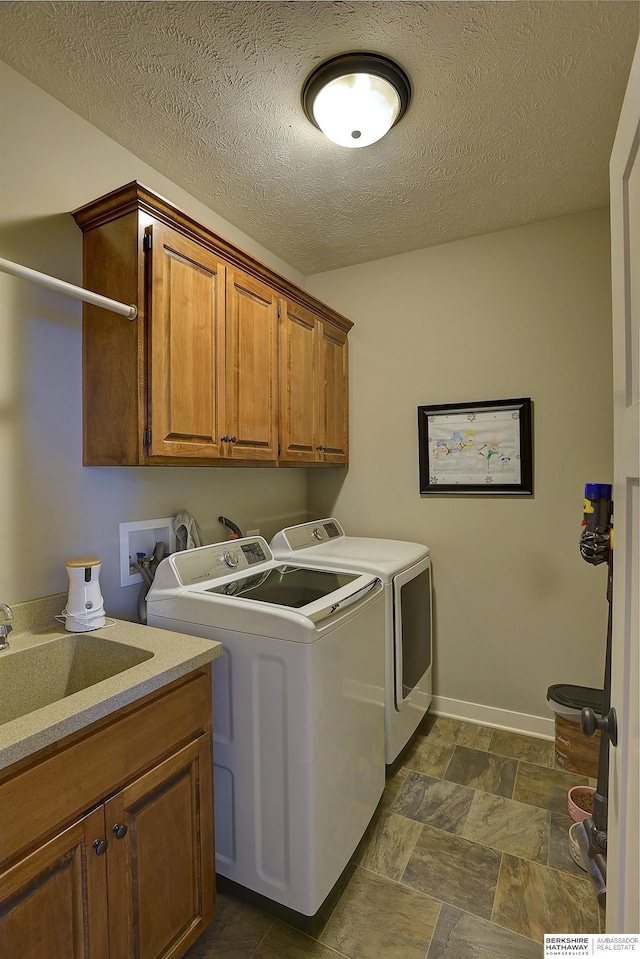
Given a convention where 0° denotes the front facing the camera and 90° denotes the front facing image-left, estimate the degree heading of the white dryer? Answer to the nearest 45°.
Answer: approximately 315°

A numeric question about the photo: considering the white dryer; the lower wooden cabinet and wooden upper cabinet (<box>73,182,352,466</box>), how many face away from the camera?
0

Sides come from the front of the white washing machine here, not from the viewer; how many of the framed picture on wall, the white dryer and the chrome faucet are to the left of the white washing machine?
2

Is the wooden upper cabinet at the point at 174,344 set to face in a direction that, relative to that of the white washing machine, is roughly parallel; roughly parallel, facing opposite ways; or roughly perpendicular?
roughly parallel

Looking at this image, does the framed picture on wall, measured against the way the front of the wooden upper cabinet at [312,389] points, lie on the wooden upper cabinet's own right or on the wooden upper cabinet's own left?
on the wooden upper cabinet's own left

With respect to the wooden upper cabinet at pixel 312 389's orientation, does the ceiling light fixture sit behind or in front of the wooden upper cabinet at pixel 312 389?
in front

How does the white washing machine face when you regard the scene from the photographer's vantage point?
facing the viewer and to the right of the viewer

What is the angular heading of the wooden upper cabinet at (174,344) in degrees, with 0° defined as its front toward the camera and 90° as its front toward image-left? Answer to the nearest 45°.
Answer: approximately 315°
